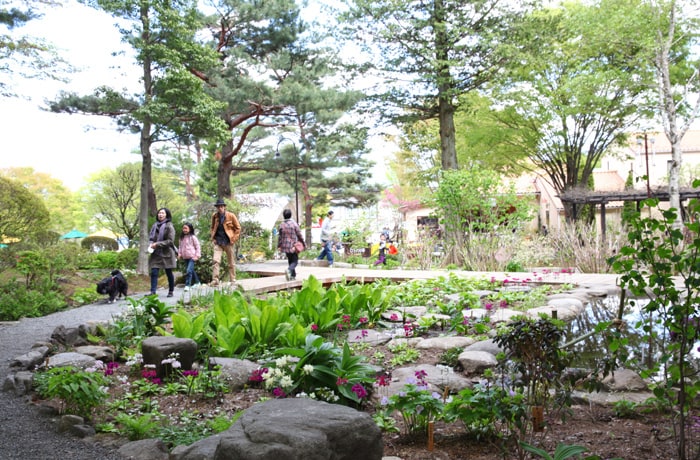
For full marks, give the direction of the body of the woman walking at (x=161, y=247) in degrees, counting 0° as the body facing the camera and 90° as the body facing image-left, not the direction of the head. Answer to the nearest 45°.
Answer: approximately 45°

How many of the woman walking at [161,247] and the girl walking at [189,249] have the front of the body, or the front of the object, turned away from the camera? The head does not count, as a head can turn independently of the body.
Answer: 0

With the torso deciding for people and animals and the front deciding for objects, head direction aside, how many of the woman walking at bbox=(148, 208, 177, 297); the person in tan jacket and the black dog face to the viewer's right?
0

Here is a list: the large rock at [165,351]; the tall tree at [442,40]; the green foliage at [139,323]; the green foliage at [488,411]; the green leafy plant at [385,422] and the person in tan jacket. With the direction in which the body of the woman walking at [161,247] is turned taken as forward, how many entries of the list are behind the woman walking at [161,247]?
2

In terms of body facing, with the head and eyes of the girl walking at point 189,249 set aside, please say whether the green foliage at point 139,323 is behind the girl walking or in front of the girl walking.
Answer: in front

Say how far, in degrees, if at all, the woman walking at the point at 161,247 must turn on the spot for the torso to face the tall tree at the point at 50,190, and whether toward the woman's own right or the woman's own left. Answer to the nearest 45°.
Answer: approximately 135° to the woman's own right

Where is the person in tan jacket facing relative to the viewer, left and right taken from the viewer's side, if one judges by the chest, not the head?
facing the viewer and to the left of the viewer

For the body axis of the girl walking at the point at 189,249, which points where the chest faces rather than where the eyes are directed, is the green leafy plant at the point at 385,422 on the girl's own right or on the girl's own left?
on the girl's own left

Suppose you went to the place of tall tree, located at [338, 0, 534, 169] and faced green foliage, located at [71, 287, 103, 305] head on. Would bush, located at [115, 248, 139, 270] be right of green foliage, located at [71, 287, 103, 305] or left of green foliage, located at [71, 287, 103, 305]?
right

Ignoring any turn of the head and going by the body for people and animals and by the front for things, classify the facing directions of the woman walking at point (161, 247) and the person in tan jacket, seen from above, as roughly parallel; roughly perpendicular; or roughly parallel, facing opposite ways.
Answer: roughly parallel

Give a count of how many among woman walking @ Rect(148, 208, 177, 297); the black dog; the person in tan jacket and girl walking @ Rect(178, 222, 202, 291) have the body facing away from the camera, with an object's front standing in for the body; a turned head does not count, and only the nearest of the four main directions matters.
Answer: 0
